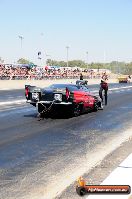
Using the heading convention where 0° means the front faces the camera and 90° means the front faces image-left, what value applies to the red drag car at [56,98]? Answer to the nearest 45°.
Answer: approximately 225°
